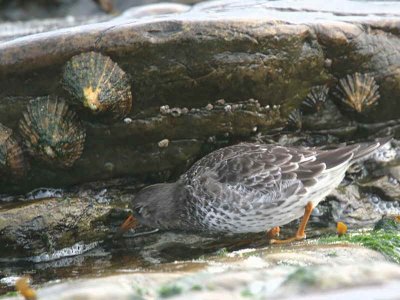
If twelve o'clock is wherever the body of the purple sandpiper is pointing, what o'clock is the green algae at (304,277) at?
The green algae is roughly at 9 o'clock from the purple sandpiper.

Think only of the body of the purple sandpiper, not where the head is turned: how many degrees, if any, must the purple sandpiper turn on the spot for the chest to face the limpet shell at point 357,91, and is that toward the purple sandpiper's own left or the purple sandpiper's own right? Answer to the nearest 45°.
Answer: approximately 135° to the purple sandpiper's own right

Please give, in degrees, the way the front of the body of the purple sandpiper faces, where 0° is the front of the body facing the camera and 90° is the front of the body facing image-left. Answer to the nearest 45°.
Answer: approximately 90°

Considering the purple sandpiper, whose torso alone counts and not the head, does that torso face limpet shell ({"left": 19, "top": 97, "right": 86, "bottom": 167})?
yes

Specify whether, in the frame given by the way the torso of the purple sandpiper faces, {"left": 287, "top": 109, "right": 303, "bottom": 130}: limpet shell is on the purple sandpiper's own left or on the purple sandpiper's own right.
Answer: on the purple sandpiper's own right

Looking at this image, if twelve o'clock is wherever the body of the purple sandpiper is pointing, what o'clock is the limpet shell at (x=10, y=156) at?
The limpet shell is roughly at 12 o'clock from the purple sandpiper.

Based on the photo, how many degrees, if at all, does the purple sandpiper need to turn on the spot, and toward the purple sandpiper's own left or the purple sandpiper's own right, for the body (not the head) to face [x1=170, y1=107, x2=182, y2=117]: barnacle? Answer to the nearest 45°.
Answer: approximately 45° to the purple sandpiper's own right

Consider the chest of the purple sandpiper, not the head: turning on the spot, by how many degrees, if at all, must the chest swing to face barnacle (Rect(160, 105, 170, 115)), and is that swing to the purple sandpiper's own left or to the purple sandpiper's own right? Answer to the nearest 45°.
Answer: approximately 45° to the purple sandpiper's own right

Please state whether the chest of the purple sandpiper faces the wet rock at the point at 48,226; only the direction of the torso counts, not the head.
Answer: yes
